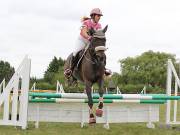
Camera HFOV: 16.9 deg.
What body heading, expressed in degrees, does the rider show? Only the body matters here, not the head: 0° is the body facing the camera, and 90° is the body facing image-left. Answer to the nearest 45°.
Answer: approximately 315°
